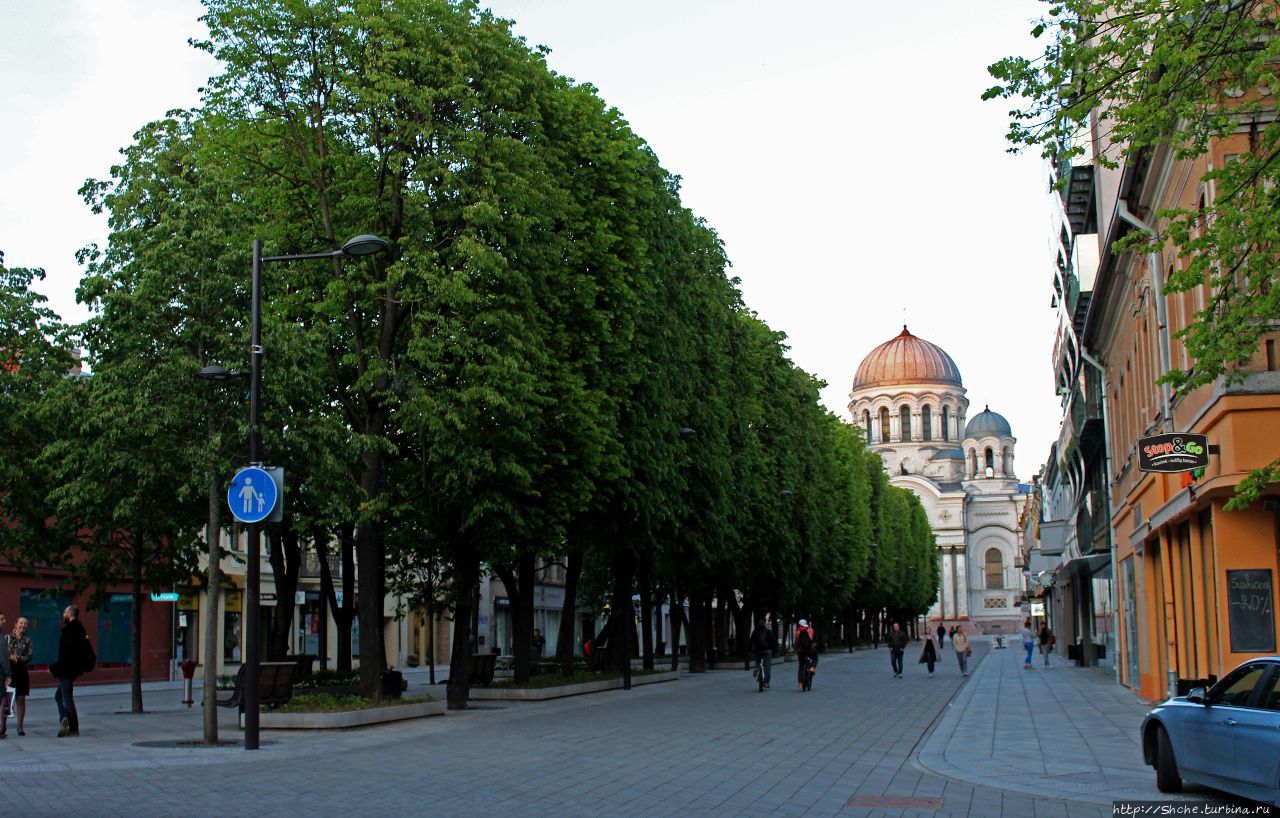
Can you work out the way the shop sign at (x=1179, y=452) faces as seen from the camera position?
facing the viewer

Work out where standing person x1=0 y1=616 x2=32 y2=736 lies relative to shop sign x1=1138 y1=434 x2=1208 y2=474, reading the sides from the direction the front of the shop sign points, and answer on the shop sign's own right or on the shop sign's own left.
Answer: on the shop sign's own right

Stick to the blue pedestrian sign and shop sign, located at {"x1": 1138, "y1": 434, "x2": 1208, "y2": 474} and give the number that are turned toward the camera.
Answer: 2

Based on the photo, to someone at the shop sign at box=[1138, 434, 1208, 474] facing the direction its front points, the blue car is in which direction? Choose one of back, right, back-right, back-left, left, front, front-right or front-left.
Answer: front

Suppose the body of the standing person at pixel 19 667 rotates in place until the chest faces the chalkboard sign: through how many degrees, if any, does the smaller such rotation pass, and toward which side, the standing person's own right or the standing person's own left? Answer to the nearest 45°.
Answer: approximately 45° to the standing person's own left

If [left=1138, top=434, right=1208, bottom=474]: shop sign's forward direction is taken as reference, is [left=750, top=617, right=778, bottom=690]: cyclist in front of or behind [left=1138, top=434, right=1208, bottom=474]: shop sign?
behind

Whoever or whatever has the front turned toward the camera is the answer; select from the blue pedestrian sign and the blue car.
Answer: the blue pedestrian sign

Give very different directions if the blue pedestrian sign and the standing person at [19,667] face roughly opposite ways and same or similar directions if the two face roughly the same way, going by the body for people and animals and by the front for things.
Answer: same or similar directions

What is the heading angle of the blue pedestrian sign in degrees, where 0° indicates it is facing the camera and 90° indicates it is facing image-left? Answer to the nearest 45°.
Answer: approximately 0°

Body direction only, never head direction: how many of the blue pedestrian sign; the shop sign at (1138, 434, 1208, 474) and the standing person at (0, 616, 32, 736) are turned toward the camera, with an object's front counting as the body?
3

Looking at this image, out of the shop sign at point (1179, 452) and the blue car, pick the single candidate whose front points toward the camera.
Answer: the shop sign

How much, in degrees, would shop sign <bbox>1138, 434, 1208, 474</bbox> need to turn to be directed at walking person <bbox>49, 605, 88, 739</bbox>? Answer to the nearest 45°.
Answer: approximately 90° to its right

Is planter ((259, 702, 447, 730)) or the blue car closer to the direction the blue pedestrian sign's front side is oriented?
the blue car

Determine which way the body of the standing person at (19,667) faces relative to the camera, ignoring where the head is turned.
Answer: toward the camera

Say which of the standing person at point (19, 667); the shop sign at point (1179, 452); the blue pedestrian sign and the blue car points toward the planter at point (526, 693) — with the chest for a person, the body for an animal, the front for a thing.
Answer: the blue car
